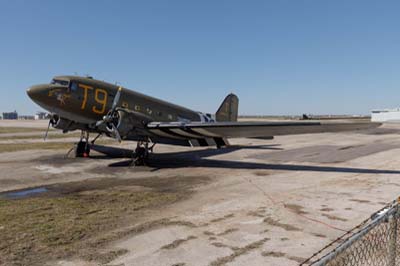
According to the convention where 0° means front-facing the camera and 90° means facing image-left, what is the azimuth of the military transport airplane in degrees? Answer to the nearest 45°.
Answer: approximately 45°
